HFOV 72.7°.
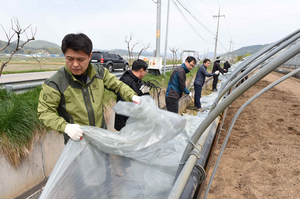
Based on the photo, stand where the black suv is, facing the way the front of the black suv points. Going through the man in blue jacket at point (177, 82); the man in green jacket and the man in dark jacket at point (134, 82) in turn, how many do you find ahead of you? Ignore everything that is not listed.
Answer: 0

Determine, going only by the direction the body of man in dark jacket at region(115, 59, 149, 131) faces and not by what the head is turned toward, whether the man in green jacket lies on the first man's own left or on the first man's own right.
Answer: on the first man's own right

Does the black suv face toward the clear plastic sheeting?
no

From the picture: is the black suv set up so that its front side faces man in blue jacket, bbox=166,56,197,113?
no

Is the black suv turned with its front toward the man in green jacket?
no
